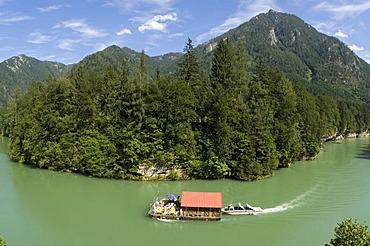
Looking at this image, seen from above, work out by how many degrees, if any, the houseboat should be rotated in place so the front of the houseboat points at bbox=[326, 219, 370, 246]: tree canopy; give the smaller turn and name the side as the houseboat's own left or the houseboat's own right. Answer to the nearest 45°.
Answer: approximately 135° to the houseboat's own left

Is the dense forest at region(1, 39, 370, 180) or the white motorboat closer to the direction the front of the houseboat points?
the dense forest

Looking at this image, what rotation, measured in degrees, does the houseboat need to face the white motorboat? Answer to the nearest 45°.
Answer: approximately 180°

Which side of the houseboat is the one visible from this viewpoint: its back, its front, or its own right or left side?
left

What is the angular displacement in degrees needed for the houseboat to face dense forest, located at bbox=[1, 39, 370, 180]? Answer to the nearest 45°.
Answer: approximately 90° to its right
